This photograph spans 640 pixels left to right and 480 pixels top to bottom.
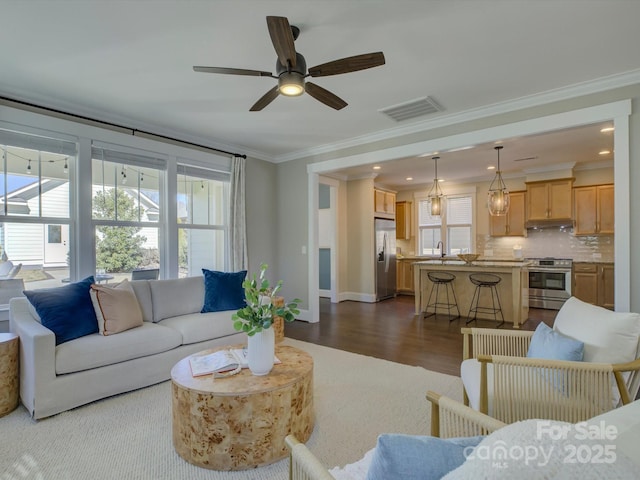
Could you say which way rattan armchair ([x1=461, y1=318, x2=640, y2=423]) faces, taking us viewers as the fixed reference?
facing to the left of the viewer

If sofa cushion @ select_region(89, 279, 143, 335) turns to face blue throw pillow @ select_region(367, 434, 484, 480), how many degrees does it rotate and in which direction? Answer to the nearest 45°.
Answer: approximately 45° to its right

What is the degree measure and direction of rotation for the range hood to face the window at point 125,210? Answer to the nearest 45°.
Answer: approximately 45° to its right

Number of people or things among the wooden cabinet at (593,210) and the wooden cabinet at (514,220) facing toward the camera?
2

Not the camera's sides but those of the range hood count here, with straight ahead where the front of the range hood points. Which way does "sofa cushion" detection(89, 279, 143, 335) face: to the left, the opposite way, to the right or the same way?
to the left

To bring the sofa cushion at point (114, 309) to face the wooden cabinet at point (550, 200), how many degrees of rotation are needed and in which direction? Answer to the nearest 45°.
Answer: approximately 45° to its left

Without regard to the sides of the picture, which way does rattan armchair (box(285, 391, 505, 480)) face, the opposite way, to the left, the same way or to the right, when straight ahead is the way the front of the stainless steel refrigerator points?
the opposite way

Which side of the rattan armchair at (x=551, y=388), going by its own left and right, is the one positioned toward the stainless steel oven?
right

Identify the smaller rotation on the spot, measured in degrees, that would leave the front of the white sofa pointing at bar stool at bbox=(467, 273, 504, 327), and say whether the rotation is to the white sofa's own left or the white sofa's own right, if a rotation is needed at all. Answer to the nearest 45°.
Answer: approximately 45° to the white sofa's own left

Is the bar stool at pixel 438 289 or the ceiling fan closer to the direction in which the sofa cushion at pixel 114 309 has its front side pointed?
the ceiling fan

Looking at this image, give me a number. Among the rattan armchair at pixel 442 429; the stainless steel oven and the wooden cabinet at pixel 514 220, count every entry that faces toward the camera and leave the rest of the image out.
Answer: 2
